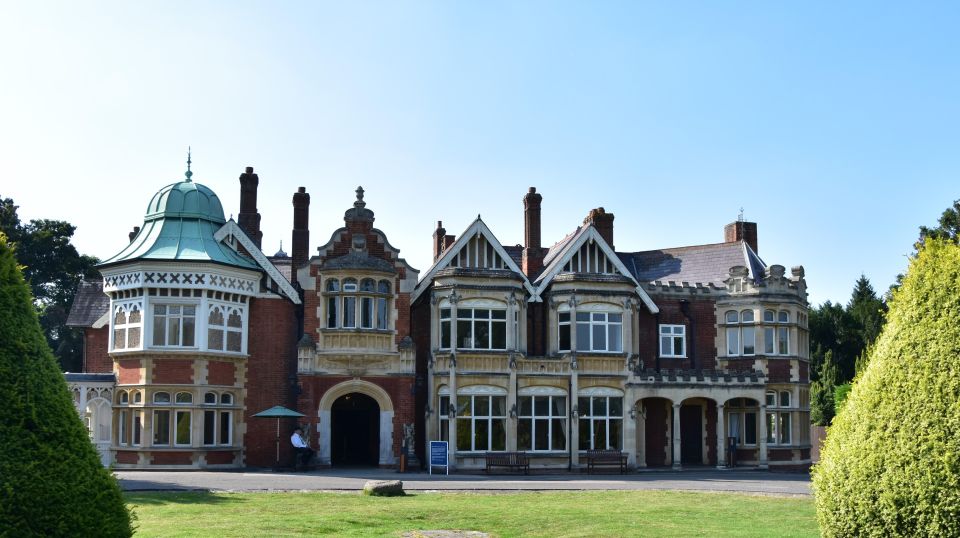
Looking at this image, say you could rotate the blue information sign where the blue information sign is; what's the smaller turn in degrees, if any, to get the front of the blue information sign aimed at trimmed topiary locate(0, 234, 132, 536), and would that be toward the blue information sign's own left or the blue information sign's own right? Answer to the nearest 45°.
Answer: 0° — it already faces it

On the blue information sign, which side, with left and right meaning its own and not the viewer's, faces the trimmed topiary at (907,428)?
front

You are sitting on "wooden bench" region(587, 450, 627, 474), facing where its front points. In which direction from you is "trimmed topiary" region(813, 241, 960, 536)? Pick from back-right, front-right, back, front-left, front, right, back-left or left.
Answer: front

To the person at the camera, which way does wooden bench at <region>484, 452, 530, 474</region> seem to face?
facing the viewer

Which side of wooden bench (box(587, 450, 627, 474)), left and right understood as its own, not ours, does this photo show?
front

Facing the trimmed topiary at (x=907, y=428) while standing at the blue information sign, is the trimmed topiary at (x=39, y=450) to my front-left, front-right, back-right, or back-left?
front-right

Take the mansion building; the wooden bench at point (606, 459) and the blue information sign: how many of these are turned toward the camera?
3

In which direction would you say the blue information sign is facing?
toward the camera

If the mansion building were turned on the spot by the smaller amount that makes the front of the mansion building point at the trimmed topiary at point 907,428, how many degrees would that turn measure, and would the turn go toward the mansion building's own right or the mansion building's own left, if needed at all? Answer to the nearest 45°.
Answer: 0° — it already faces it

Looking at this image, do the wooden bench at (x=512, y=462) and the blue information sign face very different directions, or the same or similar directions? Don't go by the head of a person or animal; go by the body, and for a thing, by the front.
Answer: same or similar directions

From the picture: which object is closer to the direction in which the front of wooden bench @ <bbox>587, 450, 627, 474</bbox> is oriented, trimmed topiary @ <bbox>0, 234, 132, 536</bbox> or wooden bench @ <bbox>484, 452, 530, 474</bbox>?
the trimmed topiary

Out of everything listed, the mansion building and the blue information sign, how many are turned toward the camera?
2

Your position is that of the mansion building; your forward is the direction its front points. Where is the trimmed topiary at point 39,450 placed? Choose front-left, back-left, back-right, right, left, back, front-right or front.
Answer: front
